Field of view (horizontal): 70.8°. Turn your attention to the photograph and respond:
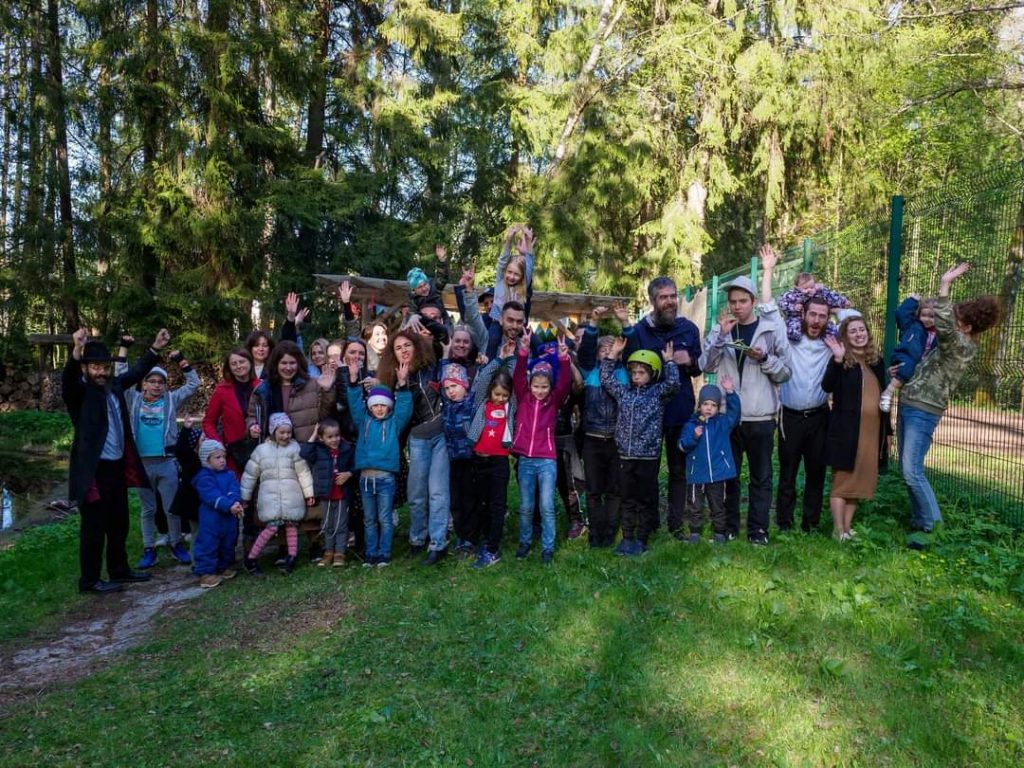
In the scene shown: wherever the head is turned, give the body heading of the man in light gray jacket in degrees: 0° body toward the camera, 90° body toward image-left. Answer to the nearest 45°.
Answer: approximately 0°

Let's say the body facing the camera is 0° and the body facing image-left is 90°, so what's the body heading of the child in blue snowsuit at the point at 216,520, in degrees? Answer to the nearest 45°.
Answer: approximately 315°

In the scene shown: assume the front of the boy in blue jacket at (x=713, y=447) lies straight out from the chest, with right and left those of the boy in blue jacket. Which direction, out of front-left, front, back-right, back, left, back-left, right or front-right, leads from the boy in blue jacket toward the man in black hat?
right

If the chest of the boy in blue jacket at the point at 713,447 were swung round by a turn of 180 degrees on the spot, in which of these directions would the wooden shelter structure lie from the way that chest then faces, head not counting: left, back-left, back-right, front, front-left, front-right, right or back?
front-left

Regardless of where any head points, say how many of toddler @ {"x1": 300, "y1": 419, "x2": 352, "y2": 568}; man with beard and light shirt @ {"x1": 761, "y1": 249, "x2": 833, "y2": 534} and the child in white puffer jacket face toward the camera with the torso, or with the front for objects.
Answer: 3

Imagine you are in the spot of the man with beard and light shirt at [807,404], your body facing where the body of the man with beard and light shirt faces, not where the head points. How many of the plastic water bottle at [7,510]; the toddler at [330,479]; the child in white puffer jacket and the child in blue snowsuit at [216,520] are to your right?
4

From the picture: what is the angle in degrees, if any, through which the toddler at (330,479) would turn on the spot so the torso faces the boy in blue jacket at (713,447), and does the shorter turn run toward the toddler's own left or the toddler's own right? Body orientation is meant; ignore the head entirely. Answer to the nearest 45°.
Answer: approximately 45° to the toddler's own left

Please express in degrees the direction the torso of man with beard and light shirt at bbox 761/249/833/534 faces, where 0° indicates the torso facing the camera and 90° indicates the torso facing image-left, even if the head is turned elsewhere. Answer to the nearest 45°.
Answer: approximately 0°

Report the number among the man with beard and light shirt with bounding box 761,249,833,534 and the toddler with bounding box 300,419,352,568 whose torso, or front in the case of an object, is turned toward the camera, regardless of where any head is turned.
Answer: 2
